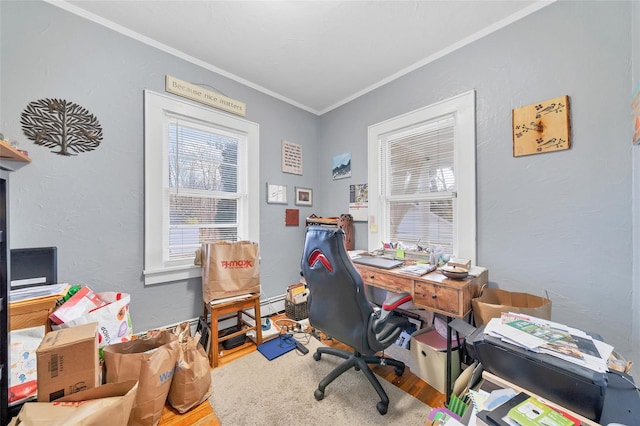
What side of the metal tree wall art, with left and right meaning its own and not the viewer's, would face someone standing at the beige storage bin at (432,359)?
front

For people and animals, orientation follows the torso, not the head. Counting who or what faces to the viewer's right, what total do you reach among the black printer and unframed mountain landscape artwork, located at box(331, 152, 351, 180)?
0

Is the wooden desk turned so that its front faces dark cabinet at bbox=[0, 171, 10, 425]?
yes

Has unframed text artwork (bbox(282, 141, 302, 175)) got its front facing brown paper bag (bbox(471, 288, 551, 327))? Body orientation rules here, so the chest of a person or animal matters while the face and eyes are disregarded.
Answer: yes

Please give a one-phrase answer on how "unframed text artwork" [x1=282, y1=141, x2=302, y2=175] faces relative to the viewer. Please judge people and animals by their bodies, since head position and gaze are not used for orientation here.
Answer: facing the viewer and to the right of the viewer

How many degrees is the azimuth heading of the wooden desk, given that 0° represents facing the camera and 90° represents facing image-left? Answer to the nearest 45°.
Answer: approximately 45°

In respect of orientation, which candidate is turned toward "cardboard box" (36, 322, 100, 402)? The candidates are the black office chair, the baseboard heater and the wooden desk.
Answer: the wooden desk

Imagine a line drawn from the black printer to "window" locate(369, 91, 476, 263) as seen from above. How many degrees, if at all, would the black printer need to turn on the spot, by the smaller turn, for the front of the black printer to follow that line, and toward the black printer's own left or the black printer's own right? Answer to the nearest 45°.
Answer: approximately 90° to the black printer's own right

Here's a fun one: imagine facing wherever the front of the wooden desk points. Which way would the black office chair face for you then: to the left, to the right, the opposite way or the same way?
the opposite way

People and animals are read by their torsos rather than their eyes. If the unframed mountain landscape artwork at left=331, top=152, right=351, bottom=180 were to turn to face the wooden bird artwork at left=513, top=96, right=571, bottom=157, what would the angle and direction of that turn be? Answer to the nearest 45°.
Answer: approximately 90° to its left

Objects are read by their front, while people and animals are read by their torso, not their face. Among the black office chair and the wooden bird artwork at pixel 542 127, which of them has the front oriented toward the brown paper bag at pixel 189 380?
the wooden bird artwork
